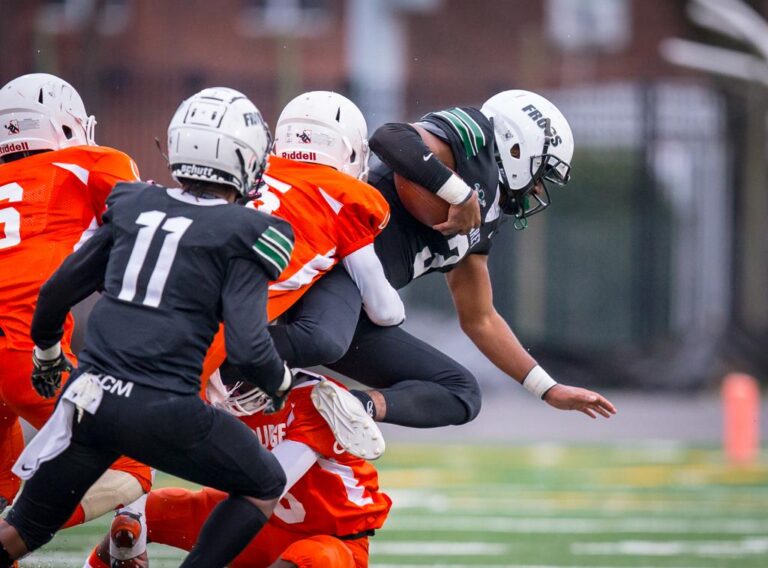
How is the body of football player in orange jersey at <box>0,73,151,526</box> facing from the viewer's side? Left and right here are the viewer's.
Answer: facing away from the viewer and to the right of the viewer

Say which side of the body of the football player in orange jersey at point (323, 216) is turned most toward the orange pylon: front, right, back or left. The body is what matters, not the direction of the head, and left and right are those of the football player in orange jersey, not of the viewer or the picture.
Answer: front

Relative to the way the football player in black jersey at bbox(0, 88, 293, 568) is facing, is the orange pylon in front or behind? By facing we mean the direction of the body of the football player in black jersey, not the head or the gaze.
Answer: in front

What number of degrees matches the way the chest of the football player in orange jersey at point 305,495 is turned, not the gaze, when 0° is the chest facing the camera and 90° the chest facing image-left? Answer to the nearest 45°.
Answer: approximately 45°

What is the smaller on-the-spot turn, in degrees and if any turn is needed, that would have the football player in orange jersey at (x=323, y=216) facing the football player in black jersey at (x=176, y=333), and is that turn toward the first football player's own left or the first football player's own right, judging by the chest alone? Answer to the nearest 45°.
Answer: approximately 180°

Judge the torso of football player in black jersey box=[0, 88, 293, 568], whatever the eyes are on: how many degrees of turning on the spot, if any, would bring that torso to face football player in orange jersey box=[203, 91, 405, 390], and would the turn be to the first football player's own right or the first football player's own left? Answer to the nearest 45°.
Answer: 0° — they already face them

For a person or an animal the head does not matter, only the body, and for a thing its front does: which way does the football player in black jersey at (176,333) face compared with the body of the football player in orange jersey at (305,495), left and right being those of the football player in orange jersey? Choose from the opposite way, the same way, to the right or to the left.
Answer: the opposite way

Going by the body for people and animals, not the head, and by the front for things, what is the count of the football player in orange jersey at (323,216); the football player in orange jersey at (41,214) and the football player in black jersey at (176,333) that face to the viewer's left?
0

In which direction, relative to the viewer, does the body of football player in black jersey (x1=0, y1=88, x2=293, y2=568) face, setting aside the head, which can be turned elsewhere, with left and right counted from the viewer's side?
facing away from the viewer and to the right of the viewer

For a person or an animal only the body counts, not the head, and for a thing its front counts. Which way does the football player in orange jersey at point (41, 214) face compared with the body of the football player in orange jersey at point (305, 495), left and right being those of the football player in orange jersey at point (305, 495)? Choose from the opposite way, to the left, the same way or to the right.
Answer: the opposite way

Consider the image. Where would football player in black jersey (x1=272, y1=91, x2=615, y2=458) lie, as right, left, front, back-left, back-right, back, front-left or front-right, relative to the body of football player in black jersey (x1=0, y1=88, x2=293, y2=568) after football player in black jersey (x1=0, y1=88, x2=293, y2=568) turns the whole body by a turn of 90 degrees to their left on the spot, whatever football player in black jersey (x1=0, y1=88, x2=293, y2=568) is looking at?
right

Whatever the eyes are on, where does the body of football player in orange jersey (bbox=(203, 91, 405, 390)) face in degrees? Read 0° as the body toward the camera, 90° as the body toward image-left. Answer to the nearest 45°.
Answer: approximately 225°

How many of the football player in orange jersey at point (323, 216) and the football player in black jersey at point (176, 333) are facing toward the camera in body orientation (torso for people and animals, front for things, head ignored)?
0

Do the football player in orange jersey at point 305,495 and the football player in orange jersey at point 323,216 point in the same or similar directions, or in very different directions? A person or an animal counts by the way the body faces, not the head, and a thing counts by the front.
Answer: very different directions
